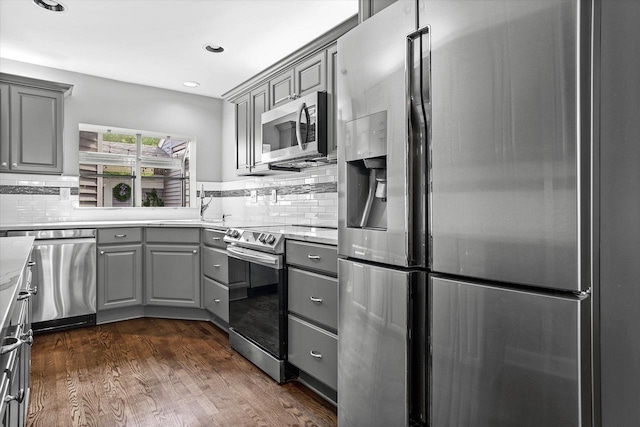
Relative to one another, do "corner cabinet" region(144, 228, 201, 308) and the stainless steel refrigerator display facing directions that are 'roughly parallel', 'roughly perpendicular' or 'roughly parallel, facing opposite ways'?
roughly perpendicular

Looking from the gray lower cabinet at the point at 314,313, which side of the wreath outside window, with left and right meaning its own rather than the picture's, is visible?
front

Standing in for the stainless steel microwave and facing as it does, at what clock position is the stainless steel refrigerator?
The stainless steel refrigerator is roughly at 10 o'clock from the stainless steel microwave.

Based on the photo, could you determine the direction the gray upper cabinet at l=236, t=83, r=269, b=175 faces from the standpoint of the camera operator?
facing the viewer and to the left of the viewer

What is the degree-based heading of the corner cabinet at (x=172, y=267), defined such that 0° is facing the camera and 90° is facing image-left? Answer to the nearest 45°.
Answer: approximately 0°

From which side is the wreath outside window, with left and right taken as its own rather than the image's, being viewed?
front

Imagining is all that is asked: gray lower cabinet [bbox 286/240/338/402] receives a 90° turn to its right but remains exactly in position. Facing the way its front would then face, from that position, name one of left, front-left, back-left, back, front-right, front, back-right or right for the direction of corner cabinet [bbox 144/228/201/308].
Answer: front

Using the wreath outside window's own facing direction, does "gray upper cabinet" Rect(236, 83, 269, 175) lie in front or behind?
in front

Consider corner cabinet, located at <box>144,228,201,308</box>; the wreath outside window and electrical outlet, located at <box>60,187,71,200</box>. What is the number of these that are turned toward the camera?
3

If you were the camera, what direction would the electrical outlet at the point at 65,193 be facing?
facing the viewer

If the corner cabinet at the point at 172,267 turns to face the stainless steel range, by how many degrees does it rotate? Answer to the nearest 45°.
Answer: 0° — it already faces it

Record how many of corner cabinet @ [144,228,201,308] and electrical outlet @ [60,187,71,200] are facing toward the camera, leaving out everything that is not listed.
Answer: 2

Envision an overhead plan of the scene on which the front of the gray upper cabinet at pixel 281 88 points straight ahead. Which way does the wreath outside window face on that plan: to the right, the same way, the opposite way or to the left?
to the left
